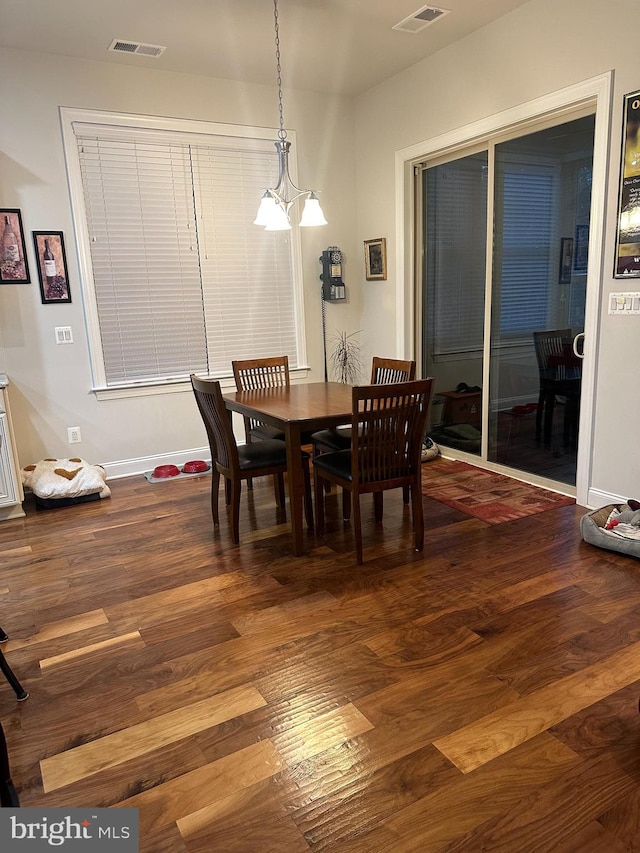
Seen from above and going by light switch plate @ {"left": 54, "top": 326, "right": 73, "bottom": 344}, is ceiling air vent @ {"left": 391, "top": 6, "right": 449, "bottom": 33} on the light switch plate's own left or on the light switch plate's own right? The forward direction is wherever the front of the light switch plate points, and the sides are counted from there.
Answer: on the light switch plate's own left

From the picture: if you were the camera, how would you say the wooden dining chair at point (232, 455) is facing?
facing away from the viewer and to the right of the viewer

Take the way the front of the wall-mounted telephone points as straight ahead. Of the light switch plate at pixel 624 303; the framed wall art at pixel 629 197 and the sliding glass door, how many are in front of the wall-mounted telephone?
3

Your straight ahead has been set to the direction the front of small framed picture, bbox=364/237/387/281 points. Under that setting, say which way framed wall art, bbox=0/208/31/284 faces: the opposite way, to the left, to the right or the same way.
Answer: to the left

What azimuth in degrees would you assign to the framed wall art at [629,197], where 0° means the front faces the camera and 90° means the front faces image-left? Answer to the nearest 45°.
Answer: approximately 45°

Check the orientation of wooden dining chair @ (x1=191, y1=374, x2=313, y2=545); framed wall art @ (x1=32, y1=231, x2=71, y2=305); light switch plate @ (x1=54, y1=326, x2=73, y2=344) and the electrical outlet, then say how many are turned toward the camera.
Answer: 3

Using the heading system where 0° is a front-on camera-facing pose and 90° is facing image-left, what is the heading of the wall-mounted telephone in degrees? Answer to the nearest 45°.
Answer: approximately 315°

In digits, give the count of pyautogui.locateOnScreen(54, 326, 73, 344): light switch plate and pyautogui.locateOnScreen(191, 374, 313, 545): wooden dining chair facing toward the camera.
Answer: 1

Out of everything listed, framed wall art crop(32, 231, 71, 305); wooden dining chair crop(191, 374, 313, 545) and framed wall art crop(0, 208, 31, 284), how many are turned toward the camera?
2

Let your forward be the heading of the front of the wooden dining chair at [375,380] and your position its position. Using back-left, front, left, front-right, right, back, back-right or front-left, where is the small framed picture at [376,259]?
back-right

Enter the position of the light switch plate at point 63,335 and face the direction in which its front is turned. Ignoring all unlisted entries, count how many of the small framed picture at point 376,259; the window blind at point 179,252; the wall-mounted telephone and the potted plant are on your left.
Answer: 4

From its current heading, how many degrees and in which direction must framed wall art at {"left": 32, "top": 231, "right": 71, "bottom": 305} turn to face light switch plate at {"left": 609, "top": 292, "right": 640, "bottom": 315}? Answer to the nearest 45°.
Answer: approximately 45° to its left

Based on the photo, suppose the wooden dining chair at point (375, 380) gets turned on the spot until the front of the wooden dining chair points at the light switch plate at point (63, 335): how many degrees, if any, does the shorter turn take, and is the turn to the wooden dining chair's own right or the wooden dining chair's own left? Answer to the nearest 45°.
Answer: approximately 45° to the wooden dining chair's own right

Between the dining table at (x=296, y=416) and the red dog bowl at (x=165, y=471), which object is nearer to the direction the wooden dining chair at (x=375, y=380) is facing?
the dining table

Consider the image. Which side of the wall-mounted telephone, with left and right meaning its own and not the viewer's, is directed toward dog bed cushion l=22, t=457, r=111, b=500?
right

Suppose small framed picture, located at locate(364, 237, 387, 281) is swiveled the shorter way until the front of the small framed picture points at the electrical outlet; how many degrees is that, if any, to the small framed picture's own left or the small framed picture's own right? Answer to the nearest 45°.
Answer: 0° — it already faces it

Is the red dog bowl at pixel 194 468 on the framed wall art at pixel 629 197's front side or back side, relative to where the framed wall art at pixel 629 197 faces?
on the front side

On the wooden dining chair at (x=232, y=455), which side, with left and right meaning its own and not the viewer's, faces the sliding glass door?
front

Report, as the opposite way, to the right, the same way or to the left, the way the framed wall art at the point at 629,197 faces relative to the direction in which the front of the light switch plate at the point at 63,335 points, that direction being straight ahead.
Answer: to the right
